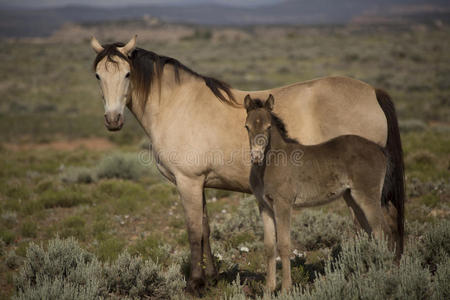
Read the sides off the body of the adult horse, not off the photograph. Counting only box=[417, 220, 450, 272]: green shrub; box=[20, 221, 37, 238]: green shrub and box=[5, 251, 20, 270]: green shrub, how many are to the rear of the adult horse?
1

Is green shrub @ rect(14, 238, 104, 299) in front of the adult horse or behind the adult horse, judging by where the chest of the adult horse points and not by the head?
in front

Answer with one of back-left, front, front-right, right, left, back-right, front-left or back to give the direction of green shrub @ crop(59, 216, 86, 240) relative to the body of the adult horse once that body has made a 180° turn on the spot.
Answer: back-left

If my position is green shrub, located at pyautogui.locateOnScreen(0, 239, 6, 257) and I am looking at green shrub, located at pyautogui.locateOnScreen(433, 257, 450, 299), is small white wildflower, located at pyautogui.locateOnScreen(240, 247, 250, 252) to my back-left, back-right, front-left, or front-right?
front-left

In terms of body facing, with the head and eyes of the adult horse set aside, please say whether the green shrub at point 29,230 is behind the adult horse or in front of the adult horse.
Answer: in front

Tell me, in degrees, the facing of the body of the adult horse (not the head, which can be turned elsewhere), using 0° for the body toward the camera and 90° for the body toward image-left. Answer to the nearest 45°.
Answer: approximately 90°

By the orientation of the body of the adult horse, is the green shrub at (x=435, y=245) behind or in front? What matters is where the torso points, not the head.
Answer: behind

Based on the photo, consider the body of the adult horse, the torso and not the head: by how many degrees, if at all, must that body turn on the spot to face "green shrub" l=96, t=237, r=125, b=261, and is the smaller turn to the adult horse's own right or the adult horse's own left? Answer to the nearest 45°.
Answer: approximately 45° to the adult horse's own right

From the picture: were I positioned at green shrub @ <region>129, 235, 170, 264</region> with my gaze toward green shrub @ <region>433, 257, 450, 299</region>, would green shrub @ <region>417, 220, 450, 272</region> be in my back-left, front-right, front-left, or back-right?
front-left
